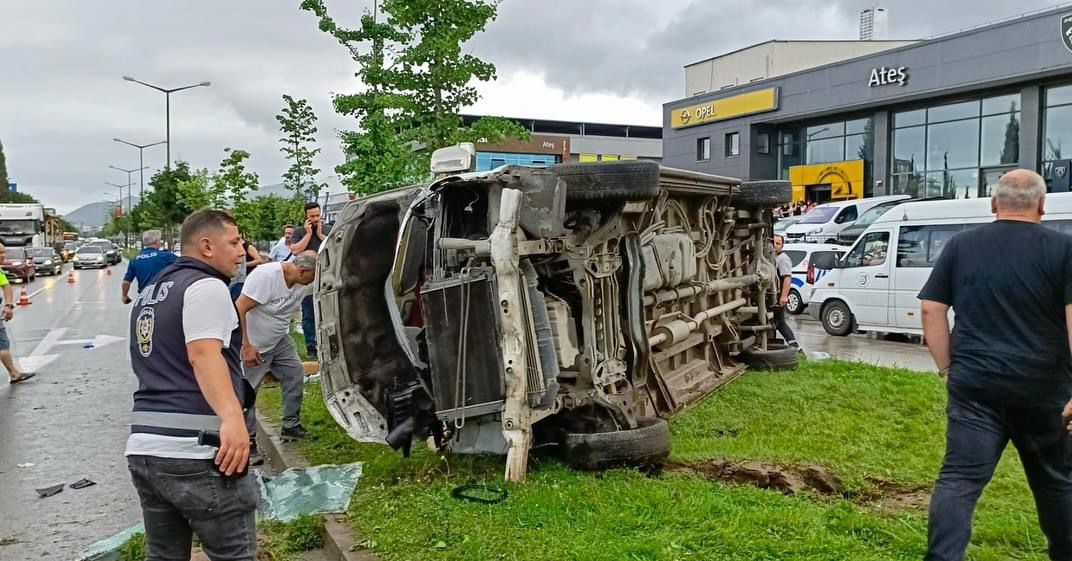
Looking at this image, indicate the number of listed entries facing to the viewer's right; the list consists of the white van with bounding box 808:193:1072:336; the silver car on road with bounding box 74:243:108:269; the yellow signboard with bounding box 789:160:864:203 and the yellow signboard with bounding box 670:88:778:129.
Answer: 0

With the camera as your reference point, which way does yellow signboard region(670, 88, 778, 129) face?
facing the viewer and to the left of the viewer

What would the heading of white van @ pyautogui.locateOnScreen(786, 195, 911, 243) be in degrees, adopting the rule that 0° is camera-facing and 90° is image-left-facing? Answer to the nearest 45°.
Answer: approximately 45°

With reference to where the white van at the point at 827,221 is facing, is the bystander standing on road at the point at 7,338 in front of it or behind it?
in front

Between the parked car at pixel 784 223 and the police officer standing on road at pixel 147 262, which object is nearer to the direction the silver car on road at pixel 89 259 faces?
the police officer standing on road

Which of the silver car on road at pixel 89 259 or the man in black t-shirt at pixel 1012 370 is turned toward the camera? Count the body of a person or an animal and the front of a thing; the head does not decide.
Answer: the silver car on road

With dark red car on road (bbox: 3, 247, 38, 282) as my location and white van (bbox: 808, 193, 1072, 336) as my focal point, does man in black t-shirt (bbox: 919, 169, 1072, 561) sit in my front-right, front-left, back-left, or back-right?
front-right

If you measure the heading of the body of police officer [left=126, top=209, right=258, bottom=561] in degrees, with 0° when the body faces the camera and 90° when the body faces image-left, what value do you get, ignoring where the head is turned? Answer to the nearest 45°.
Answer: approximately 225°

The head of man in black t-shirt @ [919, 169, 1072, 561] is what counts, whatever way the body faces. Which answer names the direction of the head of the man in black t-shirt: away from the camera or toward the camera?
away from the camera

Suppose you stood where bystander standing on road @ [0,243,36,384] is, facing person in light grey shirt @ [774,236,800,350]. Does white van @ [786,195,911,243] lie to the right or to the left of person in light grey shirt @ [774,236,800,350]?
left

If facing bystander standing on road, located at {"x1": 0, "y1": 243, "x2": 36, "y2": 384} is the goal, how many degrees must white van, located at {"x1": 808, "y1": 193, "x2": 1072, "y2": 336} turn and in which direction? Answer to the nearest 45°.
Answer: approximately 45° to its left

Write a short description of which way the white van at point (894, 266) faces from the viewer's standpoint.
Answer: facing to the left of the viewer

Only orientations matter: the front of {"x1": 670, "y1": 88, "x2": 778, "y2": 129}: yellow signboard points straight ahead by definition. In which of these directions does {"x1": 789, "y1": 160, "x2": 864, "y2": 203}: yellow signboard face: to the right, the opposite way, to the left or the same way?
the same way

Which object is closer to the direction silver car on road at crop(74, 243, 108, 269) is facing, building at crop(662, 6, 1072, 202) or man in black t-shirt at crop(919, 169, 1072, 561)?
the man in black t-shirt

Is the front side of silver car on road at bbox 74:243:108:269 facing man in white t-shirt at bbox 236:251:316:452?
yes

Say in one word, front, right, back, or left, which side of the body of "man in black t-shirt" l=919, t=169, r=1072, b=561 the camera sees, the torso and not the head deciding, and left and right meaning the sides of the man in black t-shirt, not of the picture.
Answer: back

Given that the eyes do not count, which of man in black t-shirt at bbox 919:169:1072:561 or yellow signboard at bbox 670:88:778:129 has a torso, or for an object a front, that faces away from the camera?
the man in black t-shirt

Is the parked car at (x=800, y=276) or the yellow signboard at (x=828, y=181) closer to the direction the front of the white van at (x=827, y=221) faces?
the parked car

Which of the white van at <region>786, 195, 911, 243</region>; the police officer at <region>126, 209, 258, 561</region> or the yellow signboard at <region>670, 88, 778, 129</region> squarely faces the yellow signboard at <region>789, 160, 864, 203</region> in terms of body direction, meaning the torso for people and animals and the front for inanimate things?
the police officer

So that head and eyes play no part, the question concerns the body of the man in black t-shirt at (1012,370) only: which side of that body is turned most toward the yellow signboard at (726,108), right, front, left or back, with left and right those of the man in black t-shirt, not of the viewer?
front

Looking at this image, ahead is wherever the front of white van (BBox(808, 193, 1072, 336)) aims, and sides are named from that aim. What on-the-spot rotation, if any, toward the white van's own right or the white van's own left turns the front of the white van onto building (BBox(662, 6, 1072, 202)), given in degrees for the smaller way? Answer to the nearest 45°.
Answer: approximately 90° to the white van's own right
